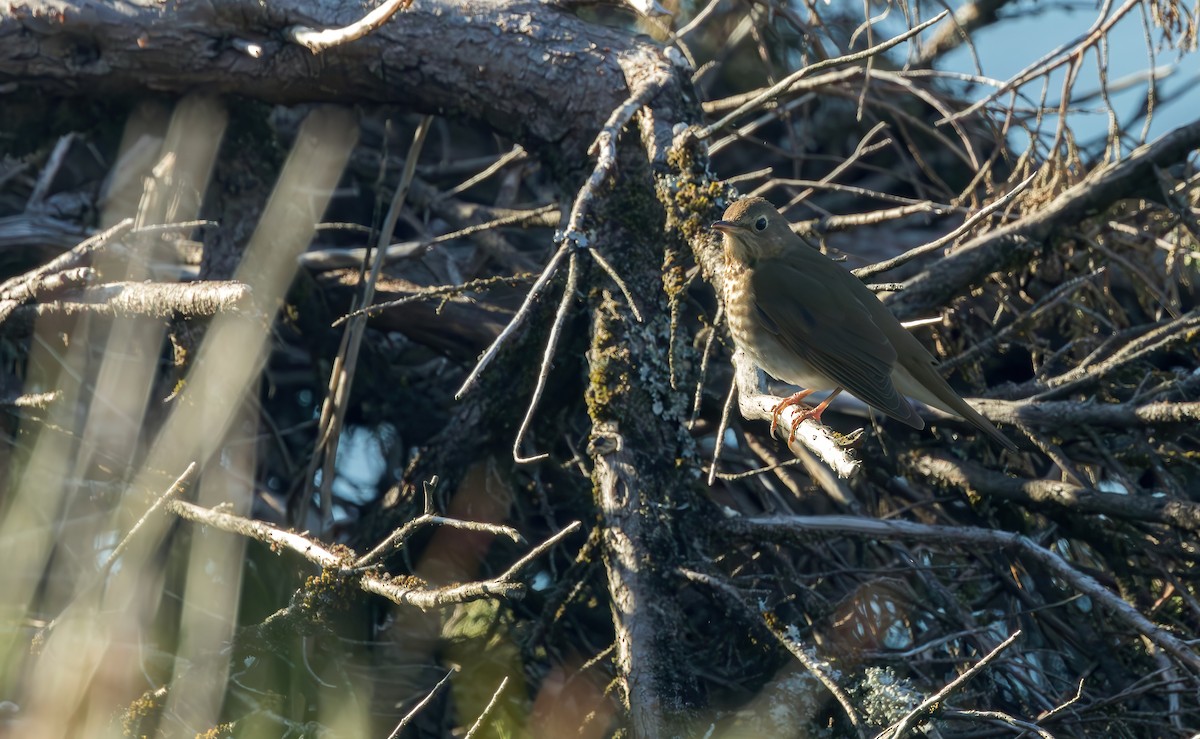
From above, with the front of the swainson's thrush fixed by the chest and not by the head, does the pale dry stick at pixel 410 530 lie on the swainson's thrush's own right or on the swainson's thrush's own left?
on the swainson's thrush's own left

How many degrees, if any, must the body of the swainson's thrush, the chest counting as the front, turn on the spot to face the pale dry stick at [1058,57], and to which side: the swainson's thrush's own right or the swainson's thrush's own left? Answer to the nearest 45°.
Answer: approximately 135° to the swainson's thrush's own right

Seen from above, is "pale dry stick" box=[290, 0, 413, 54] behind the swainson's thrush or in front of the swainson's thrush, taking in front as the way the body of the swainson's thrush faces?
in front

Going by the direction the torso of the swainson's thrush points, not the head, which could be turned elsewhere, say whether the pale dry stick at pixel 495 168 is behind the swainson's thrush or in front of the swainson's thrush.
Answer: in front

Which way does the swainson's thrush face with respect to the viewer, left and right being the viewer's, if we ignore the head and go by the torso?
facing to the left of the viewer

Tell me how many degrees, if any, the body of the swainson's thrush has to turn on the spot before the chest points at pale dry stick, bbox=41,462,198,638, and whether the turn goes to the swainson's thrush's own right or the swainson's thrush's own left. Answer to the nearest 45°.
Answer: approximately 45° to the swainson's thrush's own left

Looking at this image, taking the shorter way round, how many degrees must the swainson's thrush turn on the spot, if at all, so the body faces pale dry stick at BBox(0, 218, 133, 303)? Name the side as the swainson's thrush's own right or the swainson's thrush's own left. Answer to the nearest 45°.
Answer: approximately 45° to the swainson's thrush's own left
